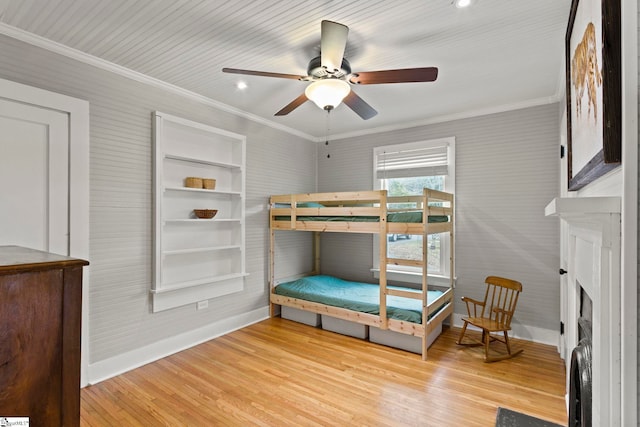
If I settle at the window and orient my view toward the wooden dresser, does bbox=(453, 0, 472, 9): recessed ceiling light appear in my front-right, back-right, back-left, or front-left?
front-left

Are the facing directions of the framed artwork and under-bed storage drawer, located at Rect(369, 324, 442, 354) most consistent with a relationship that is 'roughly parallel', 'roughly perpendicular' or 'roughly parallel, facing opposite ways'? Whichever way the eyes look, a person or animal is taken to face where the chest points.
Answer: roughly perpendicular

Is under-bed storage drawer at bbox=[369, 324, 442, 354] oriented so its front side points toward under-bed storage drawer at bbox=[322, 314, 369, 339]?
no

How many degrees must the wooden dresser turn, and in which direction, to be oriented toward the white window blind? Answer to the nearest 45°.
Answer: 0° — it already faces it

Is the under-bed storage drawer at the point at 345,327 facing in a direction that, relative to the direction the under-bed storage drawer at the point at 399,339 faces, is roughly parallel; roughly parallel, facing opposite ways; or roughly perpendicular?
roughly parallel

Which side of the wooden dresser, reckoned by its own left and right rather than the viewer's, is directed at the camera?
right

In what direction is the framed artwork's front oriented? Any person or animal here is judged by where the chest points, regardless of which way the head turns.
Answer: to the viewer's left

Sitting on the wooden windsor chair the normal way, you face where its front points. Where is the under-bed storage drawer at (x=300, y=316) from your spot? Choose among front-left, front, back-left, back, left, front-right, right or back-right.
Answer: front-right

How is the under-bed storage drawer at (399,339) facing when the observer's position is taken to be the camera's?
facing the viewer and to the left of the viewer

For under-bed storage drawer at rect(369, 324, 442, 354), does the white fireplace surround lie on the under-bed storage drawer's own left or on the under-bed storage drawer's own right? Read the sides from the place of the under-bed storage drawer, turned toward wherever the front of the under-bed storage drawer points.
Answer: on the under-bed storage drawer's own left

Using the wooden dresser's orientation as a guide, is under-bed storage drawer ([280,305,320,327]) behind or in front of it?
in front

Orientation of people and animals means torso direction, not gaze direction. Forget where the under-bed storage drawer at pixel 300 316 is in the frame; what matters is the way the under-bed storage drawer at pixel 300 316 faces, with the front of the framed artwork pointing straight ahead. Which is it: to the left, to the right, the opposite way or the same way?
to the left
